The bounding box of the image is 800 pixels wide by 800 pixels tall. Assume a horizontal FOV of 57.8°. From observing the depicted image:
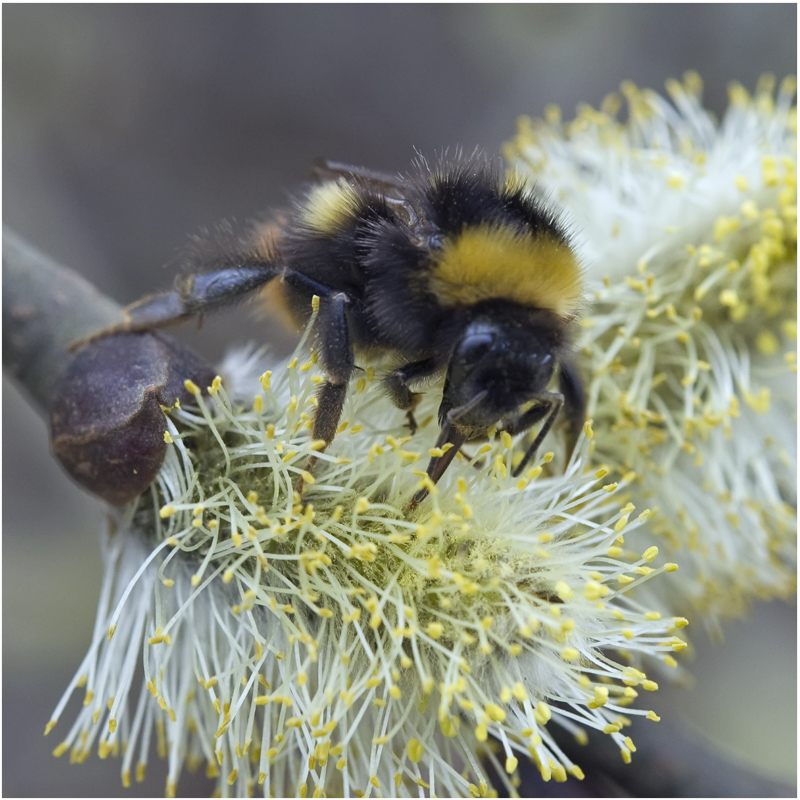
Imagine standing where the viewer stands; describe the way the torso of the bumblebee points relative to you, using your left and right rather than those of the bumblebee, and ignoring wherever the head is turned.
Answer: facing the viewer and to the right of the viewer

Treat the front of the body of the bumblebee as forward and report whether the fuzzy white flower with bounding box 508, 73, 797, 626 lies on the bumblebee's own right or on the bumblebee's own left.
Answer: on the bumblebee's own left

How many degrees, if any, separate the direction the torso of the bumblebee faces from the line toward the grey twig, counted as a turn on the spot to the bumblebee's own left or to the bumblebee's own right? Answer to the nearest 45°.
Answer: approximately 180°
